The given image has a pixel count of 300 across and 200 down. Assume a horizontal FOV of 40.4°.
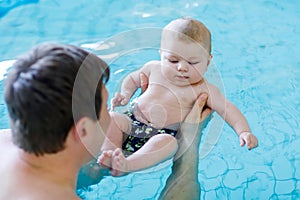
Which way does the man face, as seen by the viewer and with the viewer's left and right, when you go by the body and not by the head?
facing away from the viewer and to the right of the viewer

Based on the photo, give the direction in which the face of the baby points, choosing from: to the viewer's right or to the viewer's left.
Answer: to the viewer's left

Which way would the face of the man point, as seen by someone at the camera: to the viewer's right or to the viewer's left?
to the viewer's right

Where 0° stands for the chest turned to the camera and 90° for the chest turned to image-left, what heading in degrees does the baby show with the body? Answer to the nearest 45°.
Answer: approximately 45°
